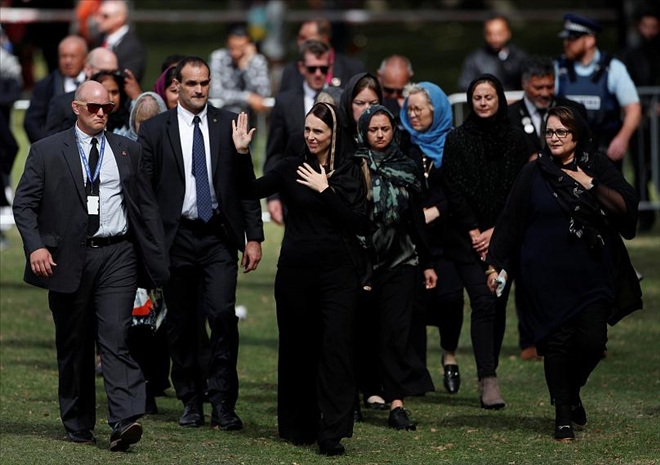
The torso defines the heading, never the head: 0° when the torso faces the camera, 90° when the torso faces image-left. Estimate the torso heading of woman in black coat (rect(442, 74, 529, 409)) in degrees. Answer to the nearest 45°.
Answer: approximately 0°

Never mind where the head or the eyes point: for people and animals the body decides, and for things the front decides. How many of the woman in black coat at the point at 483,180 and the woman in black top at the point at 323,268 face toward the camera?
2

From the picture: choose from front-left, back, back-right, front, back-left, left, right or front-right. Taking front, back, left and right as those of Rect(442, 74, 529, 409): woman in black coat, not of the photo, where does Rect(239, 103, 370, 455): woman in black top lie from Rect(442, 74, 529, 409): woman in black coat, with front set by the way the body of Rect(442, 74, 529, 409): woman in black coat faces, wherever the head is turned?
front-right

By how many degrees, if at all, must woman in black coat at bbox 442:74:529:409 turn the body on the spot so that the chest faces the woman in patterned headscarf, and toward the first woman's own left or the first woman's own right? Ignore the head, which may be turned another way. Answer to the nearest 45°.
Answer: approximately 45° to the first woman's own right

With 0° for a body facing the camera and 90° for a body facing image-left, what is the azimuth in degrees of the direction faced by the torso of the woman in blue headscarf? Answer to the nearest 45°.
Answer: approximately 45°

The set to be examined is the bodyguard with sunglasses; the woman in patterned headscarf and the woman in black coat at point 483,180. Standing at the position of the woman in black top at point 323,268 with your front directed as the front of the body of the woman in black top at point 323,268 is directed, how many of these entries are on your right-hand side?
1

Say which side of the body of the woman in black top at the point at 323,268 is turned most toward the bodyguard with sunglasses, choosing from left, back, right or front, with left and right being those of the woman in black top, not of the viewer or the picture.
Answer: right
